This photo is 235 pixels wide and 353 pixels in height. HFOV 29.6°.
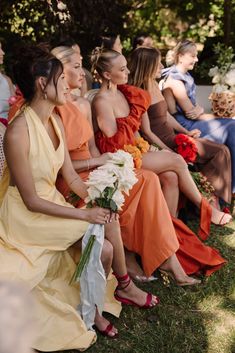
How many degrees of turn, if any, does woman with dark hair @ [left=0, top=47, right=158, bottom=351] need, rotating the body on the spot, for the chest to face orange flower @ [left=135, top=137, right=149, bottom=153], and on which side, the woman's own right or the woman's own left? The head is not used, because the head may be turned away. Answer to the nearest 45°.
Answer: approximately 45° to the woman's own left

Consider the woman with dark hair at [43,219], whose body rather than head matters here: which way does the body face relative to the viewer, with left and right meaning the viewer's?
facing to the right of the viewer

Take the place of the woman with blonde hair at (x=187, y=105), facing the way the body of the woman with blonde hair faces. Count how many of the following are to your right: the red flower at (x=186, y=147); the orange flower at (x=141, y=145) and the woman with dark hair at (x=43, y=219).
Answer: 3

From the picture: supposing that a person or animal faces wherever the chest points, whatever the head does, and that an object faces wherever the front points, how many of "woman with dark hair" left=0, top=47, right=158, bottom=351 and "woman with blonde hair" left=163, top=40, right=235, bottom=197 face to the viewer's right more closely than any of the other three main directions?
2

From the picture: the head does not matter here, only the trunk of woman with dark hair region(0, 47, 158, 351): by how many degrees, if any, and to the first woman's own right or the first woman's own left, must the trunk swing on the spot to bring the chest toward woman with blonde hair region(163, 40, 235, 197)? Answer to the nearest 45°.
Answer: approximately 45° to the first woman's own left

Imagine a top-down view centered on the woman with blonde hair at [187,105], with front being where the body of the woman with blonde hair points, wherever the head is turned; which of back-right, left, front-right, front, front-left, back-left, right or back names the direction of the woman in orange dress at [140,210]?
right

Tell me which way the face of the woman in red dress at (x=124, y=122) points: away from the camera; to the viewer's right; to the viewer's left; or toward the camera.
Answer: to the viewer's right

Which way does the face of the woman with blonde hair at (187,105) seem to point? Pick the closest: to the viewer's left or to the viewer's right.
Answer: to the viewer's right

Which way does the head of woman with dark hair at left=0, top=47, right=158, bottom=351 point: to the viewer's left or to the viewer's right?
to the viewer's right

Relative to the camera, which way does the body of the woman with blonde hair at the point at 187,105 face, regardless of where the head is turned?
to the viewer's right

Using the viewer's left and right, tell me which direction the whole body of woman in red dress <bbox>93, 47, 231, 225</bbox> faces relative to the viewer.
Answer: facing the viewer and to the right of the viewer

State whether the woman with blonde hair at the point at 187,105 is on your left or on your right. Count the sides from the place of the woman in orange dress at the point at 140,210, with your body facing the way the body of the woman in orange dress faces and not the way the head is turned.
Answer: on your left

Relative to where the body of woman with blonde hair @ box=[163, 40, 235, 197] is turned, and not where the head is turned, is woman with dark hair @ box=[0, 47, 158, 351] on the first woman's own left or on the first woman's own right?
on the first woman's own right

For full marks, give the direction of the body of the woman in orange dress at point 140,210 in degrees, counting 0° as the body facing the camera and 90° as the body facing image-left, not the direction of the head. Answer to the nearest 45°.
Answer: approximately 315°
